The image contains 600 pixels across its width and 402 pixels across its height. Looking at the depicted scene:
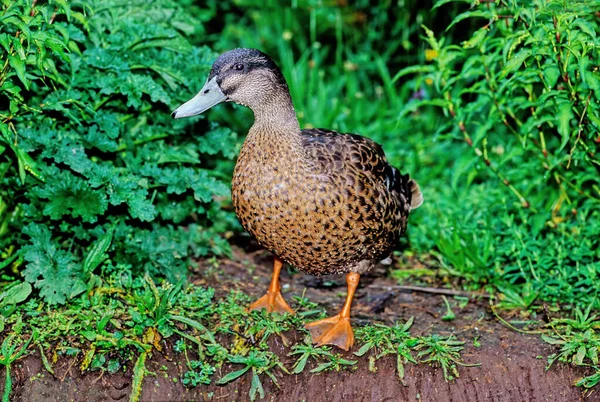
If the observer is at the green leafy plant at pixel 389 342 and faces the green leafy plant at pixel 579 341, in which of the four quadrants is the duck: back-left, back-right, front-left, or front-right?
back-left

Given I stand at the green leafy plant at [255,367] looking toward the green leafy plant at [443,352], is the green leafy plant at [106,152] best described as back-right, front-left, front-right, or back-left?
back-left

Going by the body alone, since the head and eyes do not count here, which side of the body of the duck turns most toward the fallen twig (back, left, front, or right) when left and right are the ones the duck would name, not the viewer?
back

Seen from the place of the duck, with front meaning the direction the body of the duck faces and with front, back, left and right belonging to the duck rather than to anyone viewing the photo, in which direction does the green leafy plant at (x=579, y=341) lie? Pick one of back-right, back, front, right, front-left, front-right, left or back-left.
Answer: back-left

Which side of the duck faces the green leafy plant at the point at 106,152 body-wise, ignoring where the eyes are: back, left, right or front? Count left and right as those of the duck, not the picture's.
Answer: right

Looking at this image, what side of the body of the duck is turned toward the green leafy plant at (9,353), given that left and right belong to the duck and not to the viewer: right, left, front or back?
front

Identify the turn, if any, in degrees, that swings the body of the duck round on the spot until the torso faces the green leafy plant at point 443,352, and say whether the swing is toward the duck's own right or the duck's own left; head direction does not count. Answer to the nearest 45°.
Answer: approximately 135° to the duck's own left

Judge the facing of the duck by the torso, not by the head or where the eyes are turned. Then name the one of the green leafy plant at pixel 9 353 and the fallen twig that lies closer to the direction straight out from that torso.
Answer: the green leafy plant
